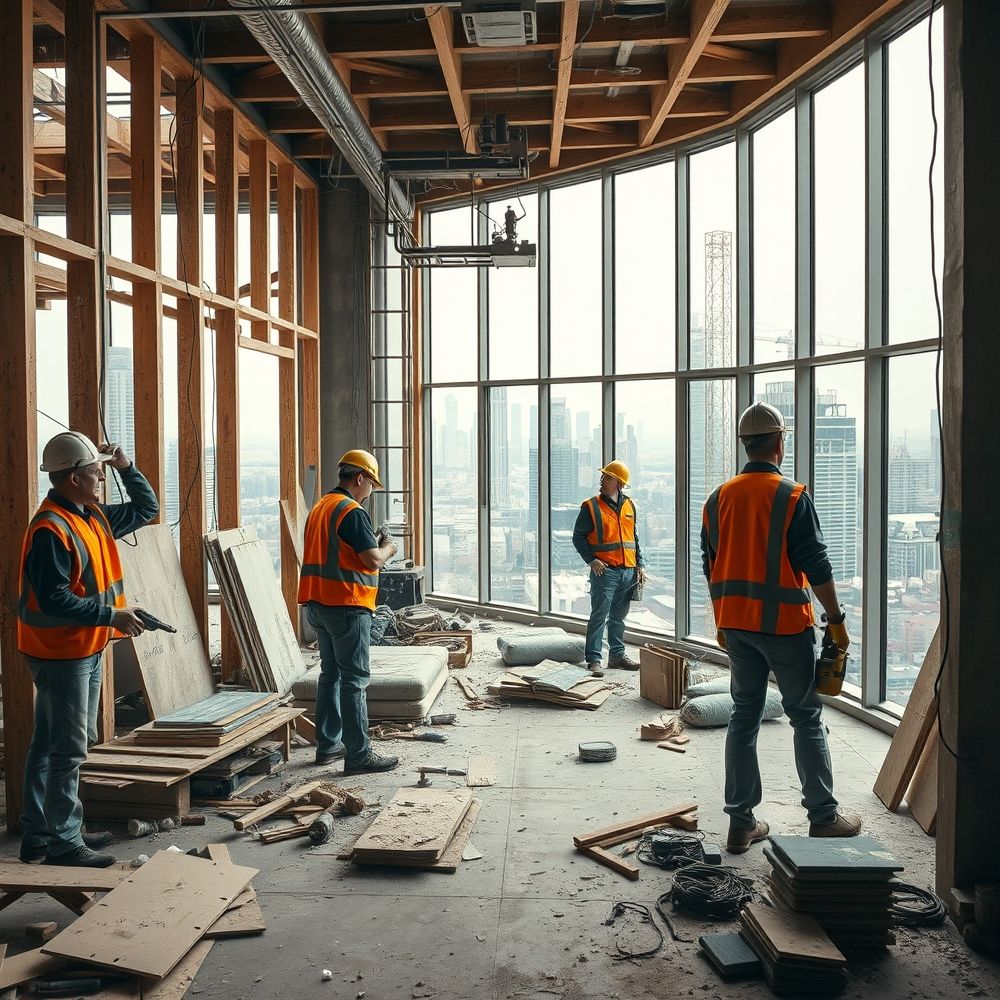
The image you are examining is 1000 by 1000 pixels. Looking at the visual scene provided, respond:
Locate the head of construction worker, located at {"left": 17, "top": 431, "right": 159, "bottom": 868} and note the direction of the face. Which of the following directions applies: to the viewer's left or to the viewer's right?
to the viewer's right

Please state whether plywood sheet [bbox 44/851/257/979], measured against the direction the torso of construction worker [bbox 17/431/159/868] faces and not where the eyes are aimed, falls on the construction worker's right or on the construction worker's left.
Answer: on the construction worker's right

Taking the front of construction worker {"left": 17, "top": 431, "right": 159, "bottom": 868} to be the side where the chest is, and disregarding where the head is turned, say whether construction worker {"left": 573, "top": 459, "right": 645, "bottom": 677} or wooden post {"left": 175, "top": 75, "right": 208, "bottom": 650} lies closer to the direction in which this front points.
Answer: the construction worker

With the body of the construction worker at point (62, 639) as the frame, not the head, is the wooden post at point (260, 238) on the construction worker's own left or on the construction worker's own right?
on the construction worker's own left

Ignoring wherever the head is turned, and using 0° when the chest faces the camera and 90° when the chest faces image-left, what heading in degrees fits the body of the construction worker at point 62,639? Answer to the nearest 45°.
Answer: approximately 270°

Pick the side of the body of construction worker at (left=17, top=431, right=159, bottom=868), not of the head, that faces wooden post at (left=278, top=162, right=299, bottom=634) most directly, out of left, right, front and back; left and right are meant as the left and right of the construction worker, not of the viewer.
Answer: left

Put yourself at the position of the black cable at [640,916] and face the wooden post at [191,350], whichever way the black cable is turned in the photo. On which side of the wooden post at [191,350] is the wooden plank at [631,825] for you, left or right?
right

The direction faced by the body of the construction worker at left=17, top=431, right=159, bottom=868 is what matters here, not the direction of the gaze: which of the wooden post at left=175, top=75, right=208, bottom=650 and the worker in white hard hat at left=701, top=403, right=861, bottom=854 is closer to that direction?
the worker in white hard hat

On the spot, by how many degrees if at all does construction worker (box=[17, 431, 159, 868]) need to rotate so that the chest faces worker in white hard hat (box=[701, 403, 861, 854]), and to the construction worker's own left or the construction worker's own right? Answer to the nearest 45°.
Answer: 0° — they already face them
